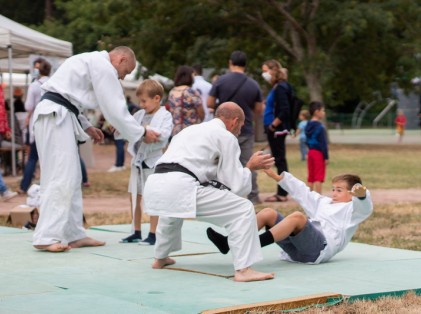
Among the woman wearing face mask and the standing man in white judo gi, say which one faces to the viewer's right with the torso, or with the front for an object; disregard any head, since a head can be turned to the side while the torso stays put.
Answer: the standing man in white judo gi

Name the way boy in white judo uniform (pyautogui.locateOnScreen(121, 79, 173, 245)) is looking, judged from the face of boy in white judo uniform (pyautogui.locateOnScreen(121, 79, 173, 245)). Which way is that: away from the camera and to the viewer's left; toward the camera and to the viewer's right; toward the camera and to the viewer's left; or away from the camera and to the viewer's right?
toward the camera and to the viewer's left

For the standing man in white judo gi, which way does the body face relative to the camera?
to the viewer's right

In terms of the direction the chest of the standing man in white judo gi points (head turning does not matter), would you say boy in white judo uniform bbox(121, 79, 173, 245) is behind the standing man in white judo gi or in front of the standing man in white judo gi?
in front
